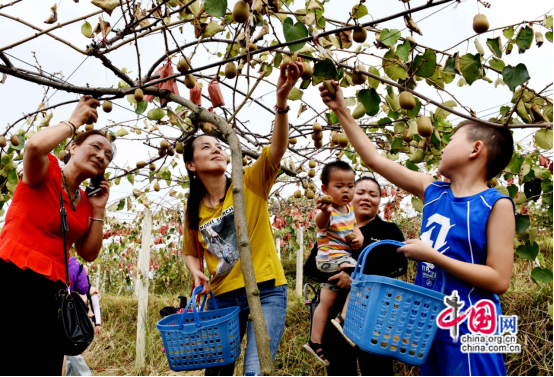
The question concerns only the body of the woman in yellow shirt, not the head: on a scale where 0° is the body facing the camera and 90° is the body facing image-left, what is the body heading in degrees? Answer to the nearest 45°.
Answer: approximately 45°

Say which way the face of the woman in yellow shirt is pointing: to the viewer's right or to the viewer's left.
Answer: to the viewer's right

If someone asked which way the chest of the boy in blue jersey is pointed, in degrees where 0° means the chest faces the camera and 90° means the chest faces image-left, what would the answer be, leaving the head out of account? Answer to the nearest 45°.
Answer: approximately 45°

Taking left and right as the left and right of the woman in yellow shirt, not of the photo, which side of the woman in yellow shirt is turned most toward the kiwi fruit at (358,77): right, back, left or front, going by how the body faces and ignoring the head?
left

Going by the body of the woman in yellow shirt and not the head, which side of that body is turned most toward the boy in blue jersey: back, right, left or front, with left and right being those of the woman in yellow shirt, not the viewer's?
left

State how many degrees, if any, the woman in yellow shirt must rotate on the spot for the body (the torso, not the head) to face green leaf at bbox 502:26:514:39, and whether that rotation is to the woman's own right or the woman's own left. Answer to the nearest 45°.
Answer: approximately 90° to the woman's own left

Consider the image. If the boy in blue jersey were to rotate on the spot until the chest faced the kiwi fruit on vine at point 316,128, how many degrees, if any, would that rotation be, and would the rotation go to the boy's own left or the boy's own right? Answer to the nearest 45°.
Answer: approximately 90° to the boy's own right
